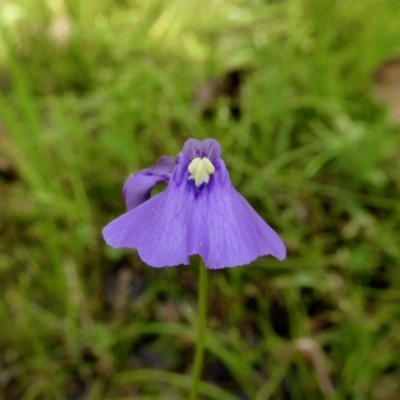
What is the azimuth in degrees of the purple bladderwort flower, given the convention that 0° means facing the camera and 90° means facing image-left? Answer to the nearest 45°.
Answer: approximately 0°
